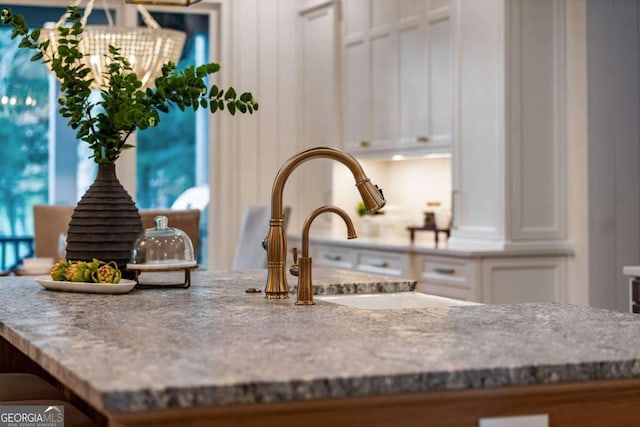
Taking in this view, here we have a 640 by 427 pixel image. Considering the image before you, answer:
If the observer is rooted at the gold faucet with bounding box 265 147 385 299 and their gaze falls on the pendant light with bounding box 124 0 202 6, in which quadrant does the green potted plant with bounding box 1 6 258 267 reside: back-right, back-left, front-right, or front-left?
front-left

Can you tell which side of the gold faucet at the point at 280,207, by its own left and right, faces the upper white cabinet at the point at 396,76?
left

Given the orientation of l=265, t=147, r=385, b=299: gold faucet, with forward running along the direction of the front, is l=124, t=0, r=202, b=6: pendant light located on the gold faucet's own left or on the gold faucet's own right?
on the gold faucet's own left

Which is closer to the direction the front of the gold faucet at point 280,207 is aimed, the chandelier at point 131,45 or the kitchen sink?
the kitchen sink

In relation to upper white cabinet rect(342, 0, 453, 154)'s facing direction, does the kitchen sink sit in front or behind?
in front

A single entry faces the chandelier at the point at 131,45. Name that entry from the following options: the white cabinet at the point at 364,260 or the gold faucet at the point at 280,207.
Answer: the white cabinet

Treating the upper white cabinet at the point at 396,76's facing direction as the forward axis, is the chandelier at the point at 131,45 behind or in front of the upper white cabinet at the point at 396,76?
in front

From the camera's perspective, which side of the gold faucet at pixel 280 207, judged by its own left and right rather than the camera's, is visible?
right

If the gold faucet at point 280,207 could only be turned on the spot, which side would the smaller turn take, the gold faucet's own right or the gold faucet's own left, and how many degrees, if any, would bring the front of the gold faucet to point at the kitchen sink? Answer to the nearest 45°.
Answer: approximately 45° to the gold faucet's own left

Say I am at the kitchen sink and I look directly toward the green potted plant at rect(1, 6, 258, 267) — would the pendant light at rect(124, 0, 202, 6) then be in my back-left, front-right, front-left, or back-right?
front-right

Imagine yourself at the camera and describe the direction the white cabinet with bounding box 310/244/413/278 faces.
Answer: facing the viewer and to the left of the viewer

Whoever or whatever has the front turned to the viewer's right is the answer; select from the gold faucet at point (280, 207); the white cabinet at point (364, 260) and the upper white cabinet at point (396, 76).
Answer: the gold faucet
